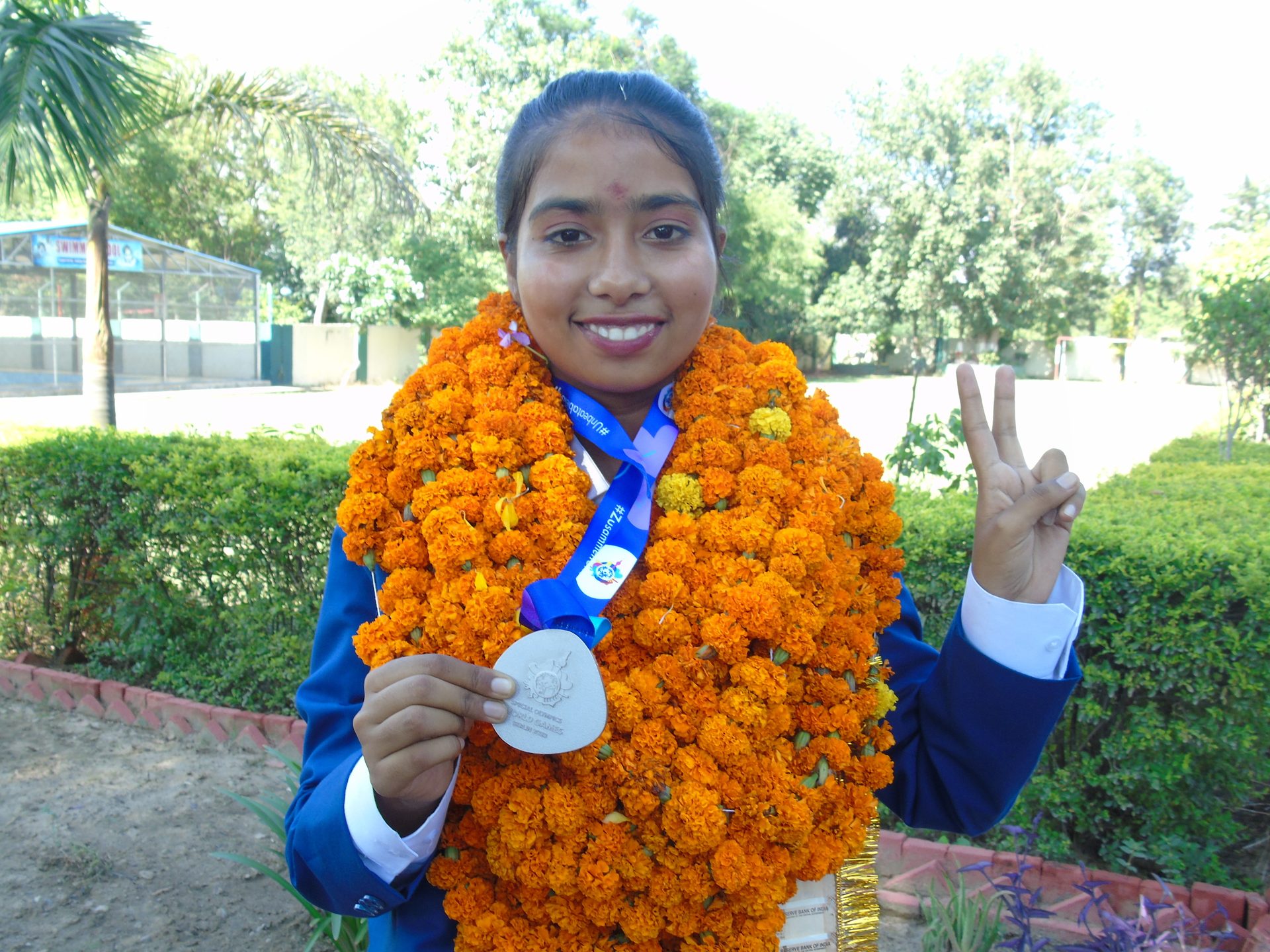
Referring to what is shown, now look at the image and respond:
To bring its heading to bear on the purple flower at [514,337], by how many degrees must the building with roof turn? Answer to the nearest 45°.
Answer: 0° — it already faces it

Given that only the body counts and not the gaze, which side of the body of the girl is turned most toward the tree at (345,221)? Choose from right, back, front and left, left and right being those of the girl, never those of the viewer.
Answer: back

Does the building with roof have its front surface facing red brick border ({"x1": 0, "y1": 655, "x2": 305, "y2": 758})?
yes

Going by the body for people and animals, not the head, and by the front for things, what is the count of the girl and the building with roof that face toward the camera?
2

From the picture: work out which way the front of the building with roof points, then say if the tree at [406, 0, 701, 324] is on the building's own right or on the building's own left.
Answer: on the building's own left

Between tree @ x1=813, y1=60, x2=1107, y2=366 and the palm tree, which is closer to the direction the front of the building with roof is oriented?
the palm tree

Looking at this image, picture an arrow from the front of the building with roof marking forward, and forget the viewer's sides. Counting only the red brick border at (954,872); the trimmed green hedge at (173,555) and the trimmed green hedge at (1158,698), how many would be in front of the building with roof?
3

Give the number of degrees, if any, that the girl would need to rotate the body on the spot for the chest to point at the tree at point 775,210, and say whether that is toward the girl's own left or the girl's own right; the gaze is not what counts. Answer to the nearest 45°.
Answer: approximately 180°

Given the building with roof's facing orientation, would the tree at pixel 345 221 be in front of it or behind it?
behind

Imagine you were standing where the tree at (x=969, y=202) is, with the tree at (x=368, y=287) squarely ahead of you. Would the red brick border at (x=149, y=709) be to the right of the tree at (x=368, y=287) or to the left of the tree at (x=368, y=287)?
left
